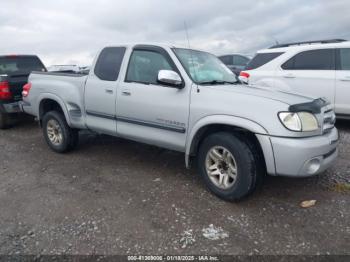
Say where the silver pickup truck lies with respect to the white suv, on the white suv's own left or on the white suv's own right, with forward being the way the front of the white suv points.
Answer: on the white suv's own right

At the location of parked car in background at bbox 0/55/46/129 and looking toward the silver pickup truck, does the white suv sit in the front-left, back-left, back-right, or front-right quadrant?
front-left

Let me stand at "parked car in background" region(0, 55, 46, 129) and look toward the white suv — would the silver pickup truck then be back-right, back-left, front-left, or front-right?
front-right

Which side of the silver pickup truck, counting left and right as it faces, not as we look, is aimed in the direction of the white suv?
left

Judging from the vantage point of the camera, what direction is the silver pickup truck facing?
facing the viewer and to the right of the viewer

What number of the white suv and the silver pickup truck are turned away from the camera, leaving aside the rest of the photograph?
0

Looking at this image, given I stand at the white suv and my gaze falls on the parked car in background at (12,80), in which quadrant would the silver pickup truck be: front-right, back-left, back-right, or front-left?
front-left

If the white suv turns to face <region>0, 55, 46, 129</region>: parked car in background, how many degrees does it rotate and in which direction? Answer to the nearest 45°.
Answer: approximately 180°

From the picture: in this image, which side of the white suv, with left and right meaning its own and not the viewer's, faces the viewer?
right

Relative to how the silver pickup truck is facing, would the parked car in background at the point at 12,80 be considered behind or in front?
behind
